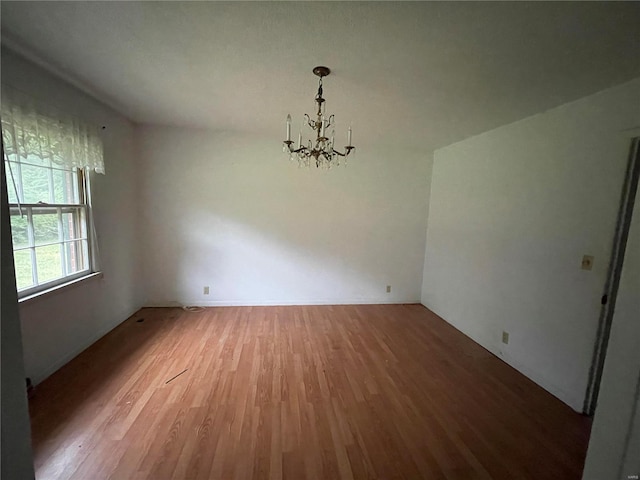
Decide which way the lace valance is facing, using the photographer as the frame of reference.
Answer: facing the viewer and to the right of the viewer
